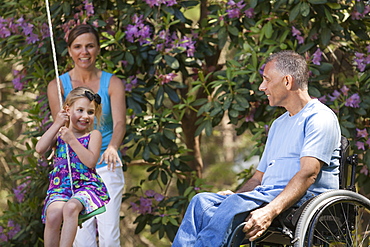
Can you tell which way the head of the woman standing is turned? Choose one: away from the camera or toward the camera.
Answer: toward the camera

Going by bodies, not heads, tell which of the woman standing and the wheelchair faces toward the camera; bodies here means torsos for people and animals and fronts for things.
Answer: the woman standing

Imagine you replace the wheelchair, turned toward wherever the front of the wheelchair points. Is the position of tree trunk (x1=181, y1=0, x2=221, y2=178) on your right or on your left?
on your right

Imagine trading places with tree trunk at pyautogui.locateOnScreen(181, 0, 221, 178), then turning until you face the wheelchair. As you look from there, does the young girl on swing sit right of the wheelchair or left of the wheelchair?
right

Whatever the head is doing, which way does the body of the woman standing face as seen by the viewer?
toward the camera

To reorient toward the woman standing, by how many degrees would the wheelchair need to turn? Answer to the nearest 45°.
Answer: approximately 45° to its right

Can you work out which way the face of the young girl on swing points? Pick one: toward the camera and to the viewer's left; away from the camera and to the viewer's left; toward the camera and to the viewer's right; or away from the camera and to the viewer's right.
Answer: toward the camera and to the viewer's right

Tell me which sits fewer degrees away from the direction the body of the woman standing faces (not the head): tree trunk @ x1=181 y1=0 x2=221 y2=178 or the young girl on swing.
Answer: the young girl on swing

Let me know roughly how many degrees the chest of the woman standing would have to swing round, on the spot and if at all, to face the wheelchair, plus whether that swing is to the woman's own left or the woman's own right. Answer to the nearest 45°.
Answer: approximately 45° to the woman's own left

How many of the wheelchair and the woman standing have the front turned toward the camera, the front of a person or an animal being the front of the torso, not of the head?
1

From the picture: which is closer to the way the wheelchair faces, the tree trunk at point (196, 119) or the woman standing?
the woman standing

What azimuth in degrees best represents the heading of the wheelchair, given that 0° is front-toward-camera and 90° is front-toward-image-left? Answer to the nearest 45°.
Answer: approximately 90°

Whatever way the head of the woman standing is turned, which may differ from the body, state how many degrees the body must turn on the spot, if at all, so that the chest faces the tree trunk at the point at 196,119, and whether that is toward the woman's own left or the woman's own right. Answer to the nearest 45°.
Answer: approximately 135° to the woman's own left

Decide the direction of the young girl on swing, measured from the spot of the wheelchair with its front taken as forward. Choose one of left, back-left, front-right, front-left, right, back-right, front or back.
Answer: front

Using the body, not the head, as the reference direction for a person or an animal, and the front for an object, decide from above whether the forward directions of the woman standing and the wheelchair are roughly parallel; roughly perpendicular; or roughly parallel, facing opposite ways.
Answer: roughly perpendicular

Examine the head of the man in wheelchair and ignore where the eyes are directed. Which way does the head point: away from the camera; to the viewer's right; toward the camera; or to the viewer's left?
to the viewer's left
